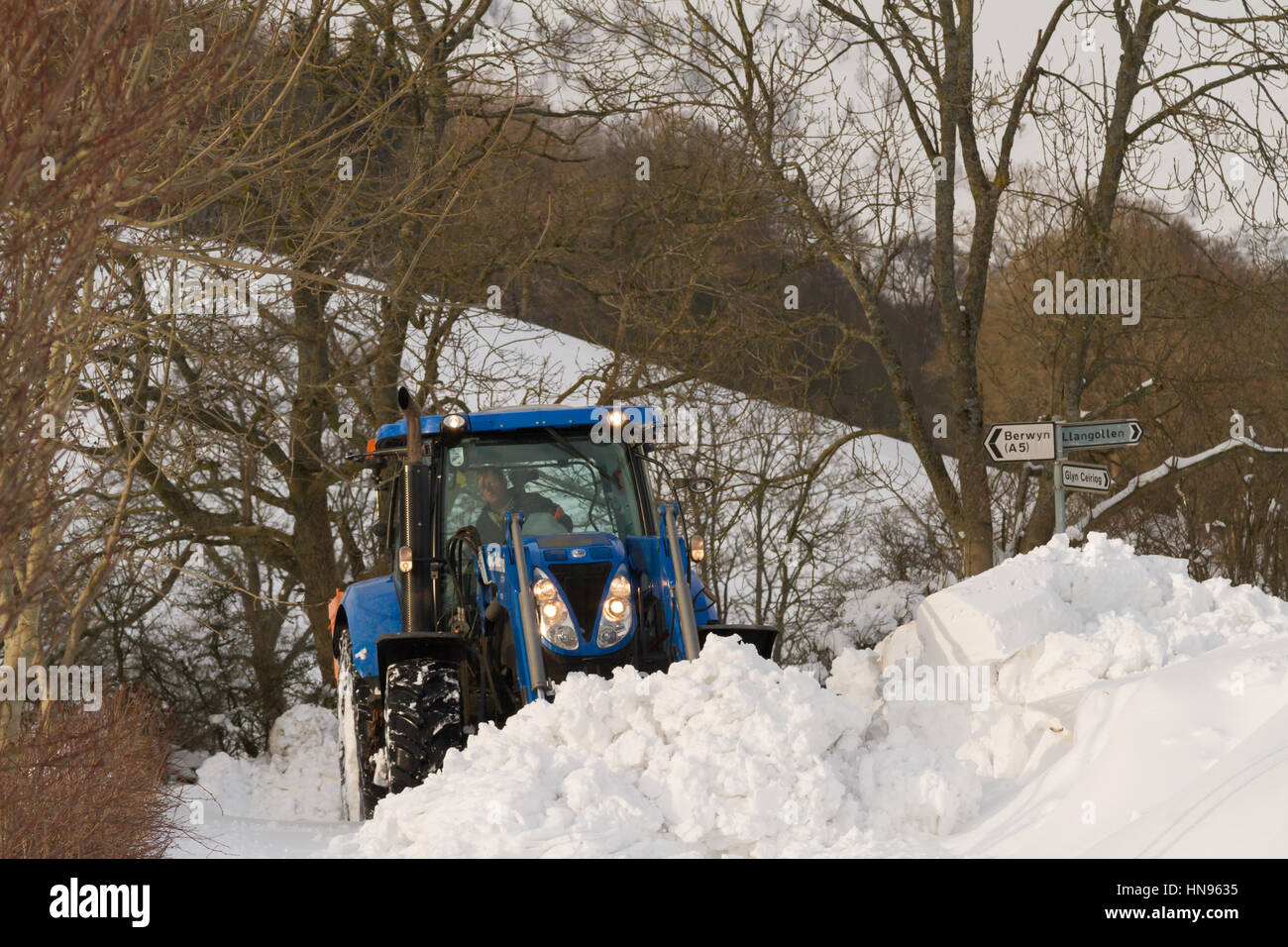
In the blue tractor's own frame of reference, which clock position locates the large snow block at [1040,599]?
The large snow block is roughly at 9 o'clock from the blue tractor.

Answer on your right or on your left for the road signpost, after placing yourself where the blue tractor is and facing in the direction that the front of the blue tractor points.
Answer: on your left

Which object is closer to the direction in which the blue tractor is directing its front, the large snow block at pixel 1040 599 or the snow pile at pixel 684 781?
the snow pile

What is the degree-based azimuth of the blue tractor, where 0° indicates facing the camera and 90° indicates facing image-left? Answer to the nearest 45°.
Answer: approximately 0°
